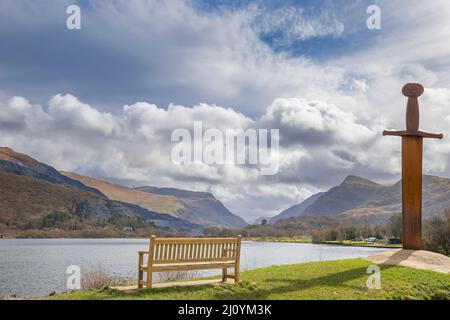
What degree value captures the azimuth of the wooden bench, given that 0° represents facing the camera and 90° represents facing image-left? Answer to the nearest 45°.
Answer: approximately 135°

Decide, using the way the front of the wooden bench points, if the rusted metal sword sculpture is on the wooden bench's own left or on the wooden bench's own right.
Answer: on the wooden bench's own right
